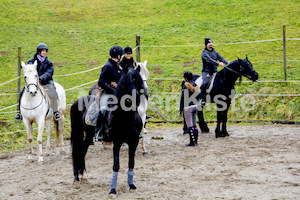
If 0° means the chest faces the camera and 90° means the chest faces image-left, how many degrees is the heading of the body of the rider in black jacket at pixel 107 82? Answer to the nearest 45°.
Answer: approximately 315°

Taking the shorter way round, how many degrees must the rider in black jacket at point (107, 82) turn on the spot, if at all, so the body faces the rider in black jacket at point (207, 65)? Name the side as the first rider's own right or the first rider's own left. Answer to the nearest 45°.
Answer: approximately 90° to the first rider's own left

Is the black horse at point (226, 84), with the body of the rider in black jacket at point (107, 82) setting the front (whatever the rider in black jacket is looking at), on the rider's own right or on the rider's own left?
on the rider's own left

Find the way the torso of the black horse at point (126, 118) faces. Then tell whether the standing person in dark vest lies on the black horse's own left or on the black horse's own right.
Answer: on the black horse's own left

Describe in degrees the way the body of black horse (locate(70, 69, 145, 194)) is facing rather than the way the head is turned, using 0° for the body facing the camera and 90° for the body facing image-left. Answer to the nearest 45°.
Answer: approximately 315°

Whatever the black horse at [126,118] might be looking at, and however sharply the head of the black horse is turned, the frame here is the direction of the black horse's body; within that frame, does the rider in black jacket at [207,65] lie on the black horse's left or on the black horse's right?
on the black horse's left
